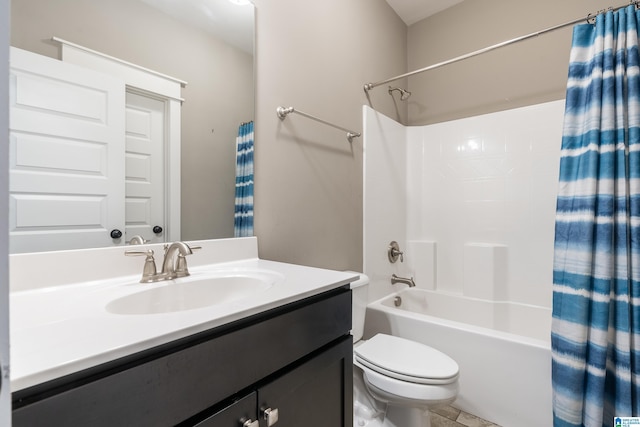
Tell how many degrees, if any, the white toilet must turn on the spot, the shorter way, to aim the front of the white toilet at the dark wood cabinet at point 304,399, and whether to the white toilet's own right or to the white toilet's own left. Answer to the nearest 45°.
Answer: approximately 45° to the white toilet's own right

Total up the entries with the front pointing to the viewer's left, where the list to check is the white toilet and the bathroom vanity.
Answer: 0

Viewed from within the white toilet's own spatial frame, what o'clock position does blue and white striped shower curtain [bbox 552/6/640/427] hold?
The blue and white striped shower curtain is roughly at 10 o'clock from the white toilet.

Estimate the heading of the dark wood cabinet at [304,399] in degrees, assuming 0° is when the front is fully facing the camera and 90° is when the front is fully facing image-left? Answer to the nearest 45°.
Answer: approximately 315°

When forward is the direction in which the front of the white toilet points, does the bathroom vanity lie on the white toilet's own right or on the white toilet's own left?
on the white toilet's own right

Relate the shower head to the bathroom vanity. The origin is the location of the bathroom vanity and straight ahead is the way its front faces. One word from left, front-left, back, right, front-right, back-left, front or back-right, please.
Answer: left

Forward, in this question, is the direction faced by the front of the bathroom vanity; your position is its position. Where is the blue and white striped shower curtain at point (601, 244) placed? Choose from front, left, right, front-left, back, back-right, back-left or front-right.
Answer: front-left

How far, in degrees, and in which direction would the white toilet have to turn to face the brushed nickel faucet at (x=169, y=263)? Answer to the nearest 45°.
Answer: approximately 90° to its right

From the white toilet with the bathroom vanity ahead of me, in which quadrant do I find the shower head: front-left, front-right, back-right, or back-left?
back-right
